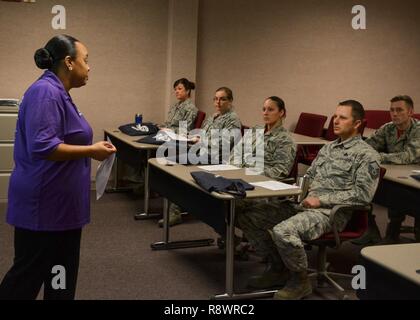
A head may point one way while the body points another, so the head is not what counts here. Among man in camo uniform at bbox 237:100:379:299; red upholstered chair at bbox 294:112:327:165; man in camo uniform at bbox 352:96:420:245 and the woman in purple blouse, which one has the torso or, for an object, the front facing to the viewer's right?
the woman in purple blouse

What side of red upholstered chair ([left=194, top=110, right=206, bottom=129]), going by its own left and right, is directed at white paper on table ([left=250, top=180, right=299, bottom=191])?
left

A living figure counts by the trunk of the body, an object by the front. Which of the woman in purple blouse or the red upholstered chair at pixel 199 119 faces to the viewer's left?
the red upholstered chair

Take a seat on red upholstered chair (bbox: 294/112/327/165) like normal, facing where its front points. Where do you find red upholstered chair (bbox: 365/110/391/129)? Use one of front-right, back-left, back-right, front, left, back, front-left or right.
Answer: back

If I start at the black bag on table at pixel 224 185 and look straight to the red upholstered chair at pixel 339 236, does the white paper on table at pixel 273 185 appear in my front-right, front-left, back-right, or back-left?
front-left

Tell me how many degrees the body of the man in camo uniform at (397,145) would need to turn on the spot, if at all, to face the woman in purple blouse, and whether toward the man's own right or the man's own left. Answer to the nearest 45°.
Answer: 0° — they already face them

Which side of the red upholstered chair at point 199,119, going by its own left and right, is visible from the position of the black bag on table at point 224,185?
left

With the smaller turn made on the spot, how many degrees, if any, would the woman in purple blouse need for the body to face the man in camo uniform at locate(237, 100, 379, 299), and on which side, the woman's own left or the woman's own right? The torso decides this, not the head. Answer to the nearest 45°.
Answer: approximately 45° to the woman's own left

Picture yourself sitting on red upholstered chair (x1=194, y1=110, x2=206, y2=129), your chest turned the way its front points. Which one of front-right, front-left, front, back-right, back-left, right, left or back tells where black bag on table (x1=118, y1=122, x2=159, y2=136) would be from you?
front-left

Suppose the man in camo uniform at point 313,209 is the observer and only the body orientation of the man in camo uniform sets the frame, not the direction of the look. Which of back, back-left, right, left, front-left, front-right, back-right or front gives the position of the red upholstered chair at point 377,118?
back-right

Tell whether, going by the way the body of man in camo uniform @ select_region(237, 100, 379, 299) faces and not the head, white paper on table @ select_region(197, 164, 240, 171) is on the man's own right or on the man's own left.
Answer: on the man's own right

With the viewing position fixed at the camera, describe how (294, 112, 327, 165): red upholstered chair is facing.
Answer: facing the viewer and to the left of the viewer

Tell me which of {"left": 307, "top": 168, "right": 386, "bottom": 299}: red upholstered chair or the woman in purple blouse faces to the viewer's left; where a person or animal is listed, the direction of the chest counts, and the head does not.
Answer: the red upholstered chair

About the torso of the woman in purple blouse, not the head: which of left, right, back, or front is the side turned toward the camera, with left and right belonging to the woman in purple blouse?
right

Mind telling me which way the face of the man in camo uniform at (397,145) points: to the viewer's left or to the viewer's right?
to the viewer's left

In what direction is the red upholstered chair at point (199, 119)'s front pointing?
to the viewer's left

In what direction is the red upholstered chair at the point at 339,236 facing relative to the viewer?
to the viewer's left

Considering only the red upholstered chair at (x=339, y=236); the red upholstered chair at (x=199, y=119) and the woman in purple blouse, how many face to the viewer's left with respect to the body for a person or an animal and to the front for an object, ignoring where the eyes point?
2

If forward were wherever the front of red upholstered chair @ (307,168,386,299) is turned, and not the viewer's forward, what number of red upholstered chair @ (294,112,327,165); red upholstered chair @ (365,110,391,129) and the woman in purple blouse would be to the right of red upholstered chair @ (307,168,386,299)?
2

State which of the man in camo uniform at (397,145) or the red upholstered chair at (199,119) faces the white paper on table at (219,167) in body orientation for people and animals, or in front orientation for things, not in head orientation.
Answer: the man in camo uniform

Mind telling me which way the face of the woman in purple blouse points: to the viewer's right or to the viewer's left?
to the viewer's right
